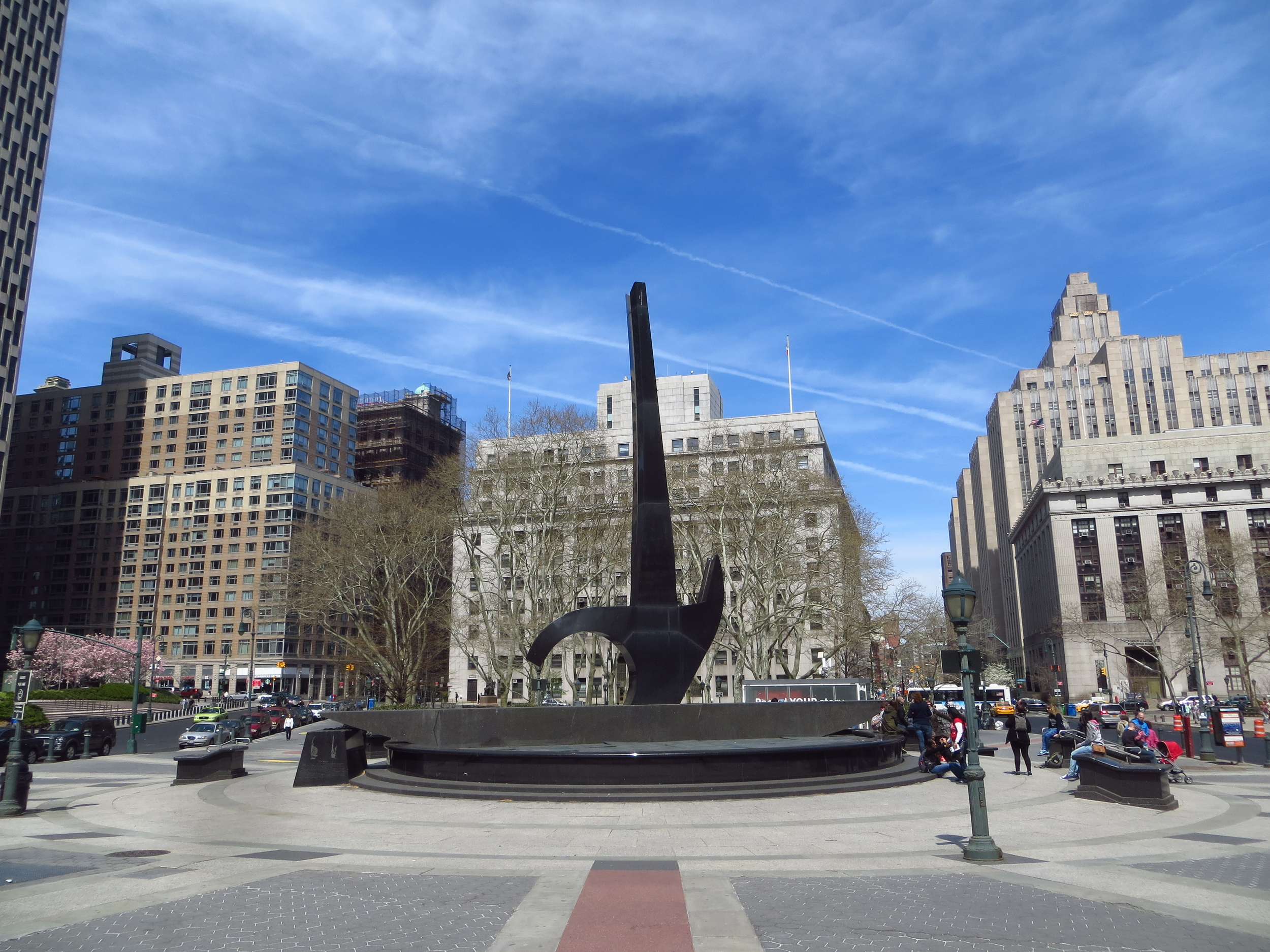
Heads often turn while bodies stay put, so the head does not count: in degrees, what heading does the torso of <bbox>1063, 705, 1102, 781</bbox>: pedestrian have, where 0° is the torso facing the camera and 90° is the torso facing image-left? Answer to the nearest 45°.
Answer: approximately 90°

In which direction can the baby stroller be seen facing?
to the viewer's right

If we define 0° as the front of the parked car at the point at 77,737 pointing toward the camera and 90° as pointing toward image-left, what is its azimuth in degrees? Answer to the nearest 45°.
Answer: approximately 45°

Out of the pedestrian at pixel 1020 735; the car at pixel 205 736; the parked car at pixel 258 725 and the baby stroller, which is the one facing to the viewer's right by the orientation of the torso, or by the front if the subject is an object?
the baby stroller

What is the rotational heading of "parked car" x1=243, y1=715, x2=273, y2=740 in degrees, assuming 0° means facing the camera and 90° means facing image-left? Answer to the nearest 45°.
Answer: approximately 45°

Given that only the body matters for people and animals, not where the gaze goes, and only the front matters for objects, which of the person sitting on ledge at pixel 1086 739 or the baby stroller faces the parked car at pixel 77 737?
the person sitting on ledge

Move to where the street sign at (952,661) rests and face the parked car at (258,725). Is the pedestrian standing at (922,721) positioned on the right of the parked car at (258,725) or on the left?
right

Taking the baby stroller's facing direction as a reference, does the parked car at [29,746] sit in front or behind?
behind
